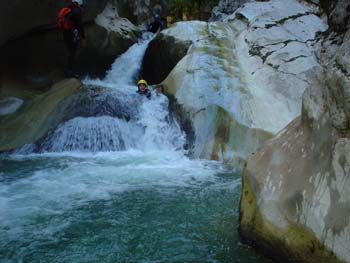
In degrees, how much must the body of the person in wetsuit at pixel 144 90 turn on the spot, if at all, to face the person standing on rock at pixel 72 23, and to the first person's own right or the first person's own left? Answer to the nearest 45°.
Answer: approximately 90° to the first person's own right

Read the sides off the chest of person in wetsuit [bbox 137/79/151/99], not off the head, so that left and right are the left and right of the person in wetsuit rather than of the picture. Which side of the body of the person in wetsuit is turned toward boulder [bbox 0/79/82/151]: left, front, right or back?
right

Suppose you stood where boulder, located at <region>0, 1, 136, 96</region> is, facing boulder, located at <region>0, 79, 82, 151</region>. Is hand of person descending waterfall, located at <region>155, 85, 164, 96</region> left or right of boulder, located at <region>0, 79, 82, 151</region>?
left

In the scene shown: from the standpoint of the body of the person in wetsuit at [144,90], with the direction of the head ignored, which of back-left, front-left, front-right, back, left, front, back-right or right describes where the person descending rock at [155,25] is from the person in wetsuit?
back

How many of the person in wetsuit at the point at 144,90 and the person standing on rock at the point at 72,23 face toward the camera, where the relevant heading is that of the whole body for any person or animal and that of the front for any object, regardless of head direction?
1

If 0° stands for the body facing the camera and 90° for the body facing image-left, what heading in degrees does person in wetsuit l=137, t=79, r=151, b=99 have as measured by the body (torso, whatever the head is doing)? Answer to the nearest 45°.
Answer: approximately 0°
